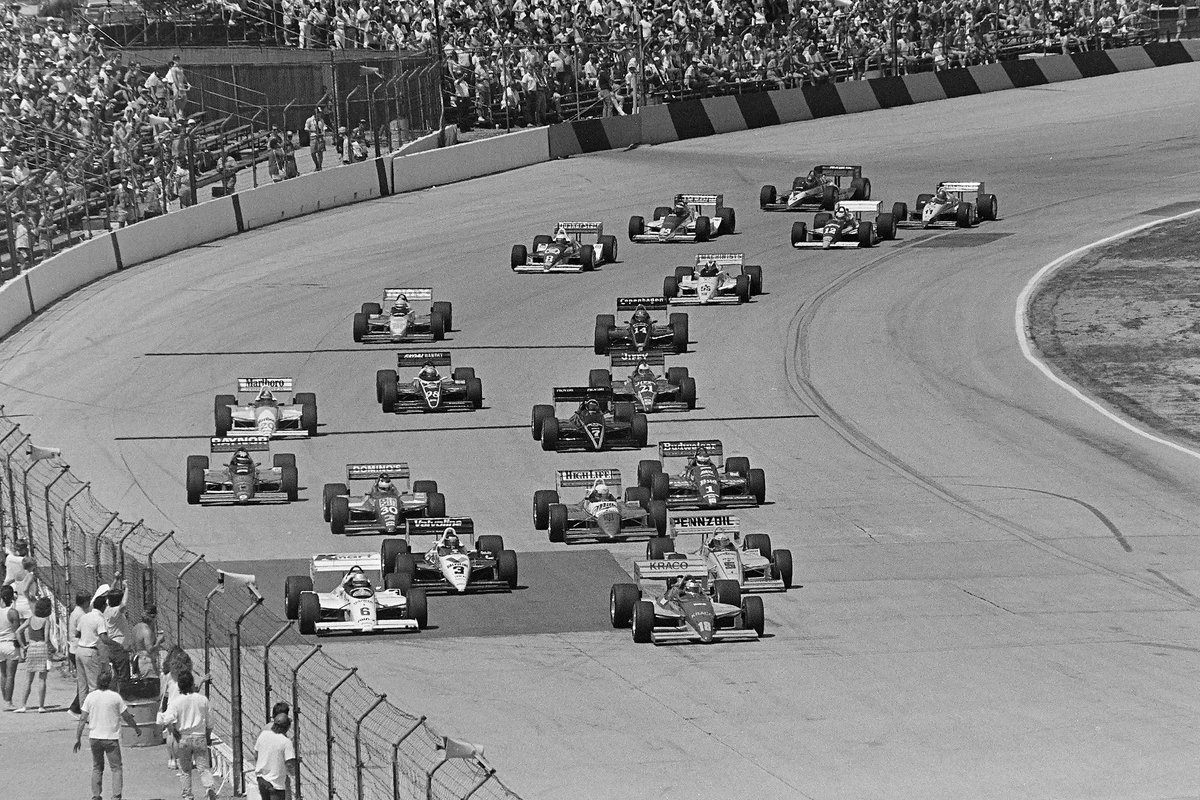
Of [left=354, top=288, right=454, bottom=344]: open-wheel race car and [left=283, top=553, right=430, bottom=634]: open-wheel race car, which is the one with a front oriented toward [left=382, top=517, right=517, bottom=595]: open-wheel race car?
[left=354, top=288, right=454, bottom=344]: open-wheel race car

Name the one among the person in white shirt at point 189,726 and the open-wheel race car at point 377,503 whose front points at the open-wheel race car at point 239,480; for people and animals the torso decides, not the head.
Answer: the person in white shirt

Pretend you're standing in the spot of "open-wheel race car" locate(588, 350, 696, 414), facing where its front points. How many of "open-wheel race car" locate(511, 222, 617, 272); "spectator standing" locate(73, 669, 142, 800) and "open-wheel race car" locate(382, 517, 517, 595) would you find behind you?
1

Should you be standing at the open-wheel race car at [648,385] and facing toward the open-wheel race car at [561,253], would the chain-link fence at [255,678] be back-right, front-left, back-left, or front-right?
back-left

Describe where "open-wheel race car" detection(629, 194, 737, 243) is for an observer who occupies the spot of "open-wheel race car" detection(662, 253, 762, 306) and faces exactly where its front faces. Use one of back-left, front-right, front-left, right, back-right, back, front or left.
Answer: back

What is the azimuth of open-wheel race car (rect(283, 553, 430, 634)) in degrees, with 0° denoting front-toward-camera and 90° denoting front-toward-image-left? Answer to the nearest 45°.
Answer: approximately 0°

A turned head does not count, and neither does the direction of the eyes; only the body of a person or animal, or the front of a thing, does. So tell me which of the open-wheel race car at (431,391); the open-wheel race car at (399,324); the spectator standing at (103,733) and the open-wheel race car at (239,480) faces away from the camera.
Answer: the spectator standing

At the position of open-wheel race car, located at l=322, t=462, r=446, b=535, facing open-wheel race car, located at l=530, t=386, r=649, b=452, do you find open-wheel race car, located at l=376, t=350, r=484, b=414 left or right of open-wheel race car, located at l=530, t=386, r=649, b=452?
left

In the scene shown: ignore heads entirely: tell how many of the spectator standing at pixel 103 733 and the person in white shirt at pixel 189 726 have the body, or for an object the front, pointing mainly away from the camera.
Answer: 2

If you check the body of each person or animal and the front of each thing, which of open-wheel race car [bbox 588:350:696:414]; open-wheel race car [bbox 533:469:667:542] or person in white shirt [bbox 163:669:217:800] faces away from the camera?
the person in white shirt
